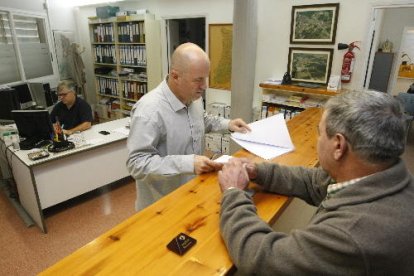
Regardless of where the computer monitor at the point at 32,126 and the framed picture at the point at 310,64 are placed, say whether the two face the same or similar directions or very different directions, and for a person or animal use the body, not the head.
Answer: very different directions

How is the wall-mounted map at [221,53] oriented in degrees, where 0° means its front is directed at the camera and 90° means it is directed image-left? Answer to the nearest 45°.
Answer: approximately 0°

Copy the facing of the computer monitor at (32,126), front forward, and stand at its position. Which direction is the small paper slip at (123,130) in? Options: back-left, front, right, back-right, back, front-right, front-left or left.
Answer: front-right

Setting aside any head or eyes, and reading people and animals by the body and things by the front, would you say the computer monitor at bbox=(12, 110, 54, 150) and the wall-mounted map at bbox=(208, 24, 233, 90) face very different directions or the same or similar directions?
very different directions

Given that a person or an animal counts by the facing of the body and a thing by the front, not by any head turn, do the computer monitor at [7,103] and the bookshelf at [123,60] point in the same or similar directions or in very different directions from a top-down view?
very different directions

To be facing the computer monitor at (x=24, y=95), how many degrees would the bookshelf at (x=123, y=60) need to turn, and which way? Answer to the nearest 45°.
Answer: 0° — it already faces it

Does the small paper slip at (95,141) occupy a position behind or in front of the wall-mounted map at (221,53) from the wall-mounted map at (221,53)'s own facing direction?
in front

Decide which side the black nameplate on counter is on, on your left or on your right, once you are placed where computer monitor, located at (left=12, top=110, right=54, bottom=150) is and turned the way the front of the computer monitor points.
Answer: on your right

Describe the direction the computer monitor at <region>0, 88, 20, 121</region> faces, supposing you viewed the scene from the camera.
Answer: facing away from the viewer and to the right of the viewer

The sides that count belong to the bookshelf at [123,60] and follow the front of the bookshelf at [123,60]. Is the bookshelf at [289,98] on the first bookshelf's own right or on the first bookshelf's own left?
on the first bookshelf's own left
